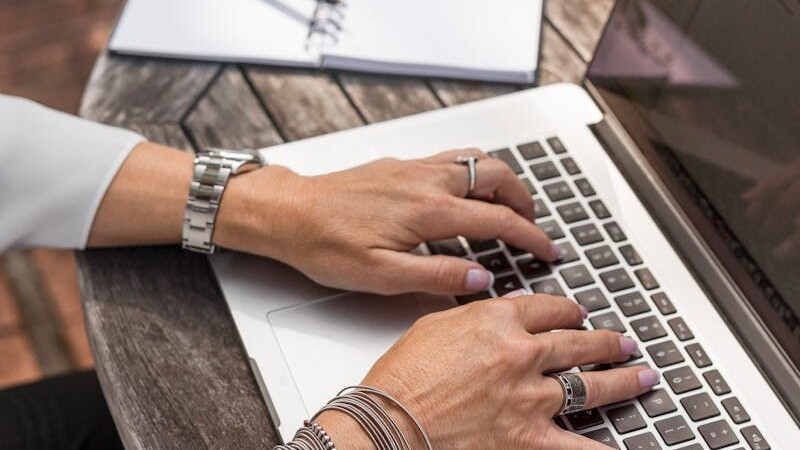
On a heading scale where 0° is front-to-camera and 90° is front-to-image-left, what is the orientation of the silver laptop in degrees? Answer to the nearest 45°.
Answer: approximately 90°
